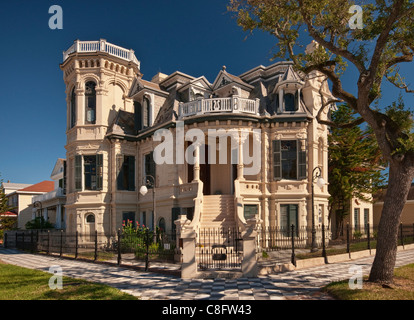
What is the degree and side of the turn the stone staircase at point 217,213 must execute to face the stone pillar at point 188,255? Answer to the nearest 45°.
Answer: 0° — it already faces it

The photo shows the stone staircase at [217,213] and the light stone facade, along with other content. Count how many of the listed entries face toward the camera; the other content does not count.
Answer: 2

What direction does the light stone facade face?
toward the camera

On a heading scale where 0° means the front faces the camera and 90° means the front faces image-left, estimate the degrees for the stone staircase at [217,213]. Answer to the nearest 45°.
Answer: approximately 0°

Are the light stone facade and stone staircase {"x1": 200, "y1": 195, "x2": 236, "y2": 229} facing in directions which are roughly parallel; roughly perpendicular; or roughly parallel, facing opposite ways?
roughly parallel

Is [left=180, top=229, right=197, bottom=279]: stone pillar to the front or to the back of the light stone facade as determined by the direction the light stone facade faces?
to the front

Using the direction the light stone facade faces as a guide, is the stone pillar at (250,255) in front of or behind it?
in front

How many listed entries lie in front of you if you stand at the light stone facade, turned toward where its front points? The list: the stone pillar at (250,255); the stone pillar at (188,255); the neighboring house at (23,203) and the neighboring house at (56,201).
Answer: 2

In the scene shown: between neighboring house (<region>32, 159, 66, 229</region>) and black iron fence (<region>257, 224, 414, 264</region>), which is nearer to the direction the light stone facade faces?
the black iron fence

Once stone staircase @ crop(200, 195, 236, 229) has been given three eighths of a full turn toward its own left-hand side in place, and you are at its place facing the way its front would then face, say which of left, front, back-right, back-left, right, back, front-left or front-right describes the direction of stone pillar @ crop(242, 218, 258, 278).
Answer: back-right
